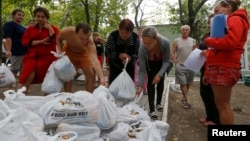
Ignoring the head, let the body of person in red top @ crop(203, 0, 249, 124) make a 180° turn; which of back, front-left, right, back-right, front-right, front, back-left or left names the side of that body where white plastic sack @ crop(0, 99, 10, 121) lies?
back-right

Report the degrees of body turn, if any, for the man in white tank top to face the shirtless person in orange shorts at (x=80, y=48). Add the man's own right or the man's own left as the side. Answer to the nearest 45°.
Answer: approximately 45° to the man's own right

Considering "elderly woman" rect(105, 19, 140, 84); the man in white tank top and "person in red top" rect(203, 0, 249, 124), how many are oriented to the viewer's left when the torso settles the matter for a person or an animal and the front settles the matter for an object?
1

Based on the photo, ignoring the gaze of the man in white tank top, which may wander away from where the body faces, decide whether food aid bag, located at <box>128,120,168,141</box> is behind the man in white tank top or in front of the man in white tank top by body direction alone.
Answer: in front

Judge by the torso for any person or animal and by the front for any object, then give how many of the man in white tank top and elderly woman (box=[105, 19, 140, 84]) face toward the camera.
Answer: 2

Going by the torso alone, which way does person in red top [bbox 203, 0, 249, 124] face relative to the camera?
to the viewer's left

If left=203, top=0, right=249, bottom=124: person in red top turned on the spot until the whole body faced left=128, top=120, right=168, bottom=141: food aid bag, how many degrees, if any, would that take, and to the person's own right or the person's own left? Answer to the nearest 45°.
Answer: approximately 45° to the person's own left

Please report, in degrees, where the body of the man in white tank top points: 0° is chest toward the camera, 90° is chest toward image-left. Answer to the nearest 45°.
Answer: approximately 0°

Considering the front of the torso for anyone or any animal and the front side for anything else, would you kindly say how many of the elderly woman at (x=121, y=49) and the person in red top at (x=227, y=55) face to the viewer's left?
1
